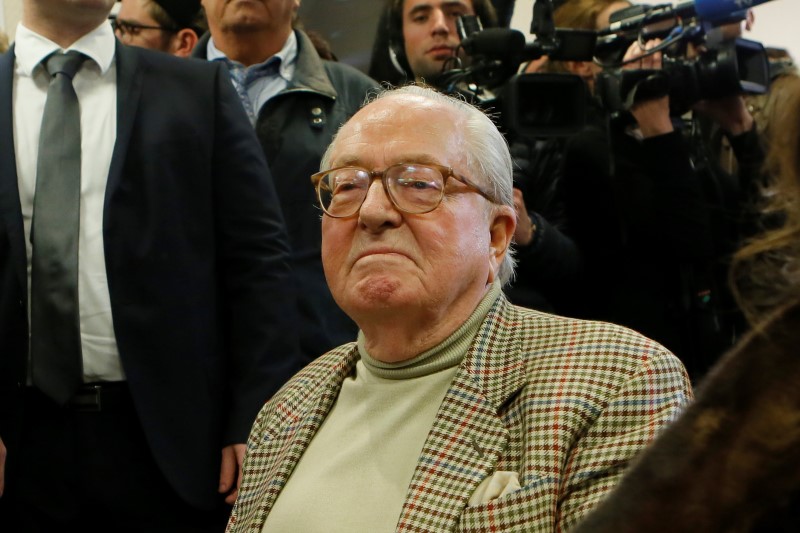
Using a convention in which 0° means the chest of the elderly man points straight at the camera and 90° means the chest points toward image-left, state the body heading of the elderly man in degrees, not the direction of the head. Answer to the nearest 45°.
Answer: approximately 45°

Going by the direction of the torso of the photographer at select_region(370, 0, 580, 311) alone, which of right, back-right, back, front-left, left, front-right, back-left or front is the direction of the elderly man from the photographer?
front-right
